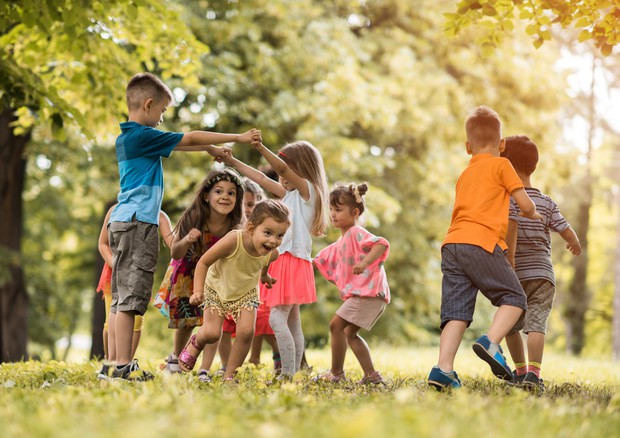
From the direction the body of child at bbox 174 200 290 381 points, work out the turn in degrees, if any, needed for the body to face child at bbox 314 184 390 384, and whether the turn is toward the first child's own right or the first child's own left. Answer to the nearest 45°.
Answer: approximately 90° to the first child's own left

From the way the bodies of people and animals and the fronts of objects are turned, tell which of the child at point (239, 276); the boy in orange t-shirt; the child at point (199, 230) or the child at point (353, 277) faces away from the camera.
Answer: the boy in orange t-shirt

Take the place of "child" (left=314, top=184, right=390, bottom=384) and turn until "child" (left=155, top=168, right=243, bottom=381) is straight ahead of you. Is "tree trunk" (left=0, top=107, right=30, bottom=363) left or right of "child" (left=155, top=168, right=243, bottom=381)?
right

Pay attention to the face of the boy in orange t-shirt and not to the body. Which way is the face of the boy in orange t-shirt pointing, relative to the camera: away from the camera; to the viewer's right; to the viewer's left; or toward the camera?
away from the camera

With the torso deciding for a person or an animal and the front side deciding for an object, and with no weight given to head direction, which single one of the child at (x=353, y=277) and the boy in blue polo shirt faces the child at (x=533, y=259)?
the boy in blue polo shirt

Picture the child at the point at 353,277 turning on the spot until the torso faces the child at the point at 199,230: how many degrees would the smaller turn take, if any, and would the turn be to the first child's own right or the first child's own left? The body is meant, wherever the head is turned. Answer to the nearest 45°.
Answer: approximately 45° to the first child's own right

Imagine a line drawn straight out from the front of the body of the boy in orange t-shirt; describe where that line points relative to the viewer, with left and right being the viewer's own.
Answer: facing away from the viewer

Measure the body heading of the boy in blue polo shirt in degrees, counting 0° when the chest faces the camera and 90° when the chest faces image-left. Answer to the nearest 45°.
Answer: approximately 270°

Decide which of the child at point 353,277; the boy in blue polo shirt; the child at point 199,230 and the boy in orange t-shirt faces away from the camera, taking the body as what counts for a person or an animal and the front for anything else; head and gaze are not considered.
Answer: the boy in orange t-shirt

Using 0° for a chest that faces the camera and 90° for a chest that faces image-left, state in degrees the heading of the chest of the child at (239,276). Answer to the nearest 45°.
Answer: approximately 315°

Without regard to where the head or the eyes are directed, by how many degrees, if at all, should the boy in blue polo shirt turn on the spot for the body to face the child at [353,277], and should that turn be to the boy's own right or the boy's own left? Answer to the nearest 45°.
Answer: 0° — they already face them

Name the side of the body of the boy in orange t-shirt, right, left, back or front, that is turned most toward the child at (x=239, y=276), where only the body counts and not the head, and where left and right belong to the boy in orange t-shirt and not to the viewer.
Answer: left

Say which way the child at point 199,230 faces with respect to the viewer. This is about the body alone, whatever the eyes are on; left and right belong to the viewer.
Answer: facing the viewer and to the right of the viewer

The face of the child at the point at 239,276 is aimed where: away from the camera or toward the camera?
toward the camera

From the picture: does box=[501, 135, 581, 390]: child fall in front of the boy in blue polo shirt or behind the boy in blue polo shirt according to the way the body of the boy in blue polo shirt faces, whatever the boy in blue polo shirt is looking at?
in front

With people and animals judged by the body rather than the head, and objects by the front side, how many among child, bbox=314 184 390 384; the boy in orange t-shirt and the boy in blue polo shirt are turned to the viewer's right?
1

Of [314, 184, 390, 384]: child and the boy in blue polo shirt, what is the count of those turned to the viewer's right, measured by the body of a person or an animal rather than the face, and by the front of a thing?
1
